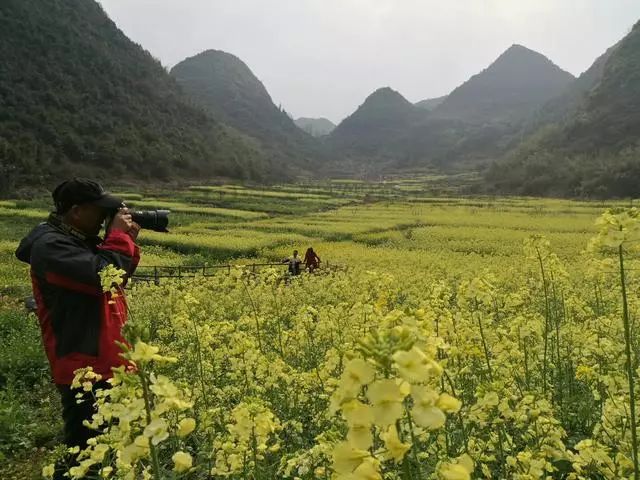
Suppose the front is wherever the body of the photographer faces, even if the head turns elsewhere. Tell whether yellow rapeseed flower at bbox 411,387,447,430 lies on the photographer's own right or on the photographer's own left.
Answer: on the photographer's own right

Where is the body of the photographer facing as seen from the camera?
to the viewer's right

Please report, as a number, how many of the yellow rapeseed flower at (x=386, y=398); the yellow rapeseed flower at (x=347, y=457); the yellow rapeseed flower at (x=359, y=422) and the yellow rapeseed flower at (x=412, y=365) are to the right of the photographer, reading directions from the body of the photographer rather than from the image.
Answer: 4

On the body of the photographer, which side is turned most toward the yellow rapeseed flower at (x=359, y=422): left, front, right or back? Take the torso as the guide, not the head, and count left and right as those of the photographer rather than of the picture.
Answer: right

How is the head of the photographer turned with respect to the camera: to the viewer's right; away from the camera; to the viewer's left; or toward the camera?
to the viewer's right

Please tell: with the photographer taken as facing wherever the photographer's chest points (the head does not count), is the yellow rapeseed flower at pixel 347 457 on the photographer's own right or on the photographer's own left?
on the photographer's own right

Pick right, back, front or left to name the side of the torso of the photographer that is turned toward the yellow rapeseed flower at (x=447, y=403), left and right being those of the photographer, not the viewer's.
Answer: right

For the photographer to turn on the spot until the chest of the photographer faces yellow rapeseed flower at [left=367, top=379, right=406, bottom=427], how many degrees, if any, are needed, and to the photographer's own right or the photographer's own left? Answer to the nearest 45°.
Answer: approximately 90° to the photographer's own right
